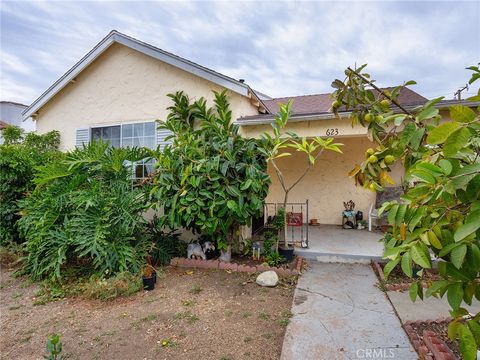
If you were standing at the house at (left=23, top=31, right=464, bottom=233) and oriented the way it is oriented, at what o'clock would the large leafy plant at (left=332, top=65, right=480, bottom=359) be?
The large leafy plant is roughly at 11 o'clock from the house.

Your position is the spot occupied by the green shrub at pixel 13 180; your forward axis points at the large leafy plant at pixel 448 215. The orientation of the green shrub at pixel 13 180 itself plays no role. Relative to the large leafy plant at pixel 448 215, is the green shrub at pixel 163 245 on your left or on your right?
left

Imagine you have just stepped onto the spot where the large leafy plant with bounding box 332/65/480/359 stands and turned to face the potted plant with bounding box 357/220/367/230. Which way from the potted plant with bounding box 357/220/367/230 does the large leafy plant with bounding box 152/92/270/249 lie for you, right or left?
left

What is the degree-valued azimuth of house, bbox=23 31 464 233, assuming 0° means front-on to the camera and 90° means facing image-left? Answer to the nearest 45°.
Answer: approximately 0°

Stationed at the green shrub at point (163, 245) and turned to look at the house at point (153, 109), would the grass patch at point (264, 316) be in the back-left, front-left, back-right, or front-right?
back-right

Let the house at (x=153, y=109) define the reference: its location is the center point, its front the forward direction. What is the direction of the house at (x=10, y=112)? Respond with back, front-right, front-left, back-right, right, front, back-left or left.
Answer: back-right

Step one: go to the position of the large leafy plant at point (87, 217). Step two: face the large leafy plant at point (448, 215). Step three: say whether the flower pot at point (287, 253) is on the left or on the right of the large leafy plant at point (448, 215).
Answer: left

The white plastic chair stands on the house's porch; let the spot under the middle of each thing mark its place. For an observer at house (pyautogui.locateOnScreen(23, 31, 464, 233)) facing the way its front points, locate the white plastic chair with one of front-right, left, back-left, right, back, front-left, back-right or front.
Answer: left

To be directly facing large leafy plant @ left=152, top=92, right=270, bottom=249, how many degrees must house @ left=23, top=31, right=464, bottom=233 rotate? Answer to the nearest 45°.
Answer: approximately 45° to its left
